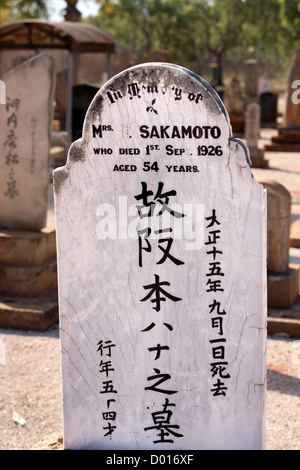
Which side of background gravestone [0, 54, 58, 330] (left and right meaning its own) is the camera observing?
front

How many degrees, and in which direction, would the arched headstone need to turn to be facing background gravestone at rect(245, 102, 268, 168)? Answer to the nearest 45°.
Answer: approximately 180°

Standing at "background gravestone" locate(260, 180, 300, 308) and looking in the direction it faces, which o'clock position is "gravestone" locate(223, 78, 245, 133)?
The gravestone is roughly at 6 o'clock from the background gravestone.

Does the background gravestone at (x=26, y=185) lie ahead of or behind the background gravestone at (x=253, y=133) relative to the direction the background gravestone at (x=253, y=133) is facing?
ahead

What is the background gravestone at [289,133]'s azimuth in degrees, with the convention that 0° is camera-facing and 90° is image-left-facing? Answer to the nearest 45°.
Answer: approximately 0°

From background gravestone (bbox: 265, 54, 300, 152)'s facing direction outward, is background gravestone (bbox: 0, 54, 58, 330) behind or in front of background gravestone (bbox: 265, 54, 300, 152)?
in front

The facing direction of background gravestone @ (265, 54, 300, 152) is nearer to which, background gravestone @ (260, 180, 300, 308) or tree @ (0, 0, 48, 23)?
the background gravestone

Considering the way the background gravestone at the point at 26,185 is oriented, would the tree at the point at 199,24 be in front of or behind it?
behind

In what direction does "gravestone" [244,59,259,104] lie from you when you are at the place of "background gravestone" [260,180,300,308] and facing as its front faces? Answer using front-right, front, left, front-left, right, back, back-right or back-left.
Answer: back

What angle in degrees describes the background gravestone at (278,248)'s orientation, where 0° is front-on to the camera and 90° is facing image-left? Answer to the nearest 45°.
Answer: approximately 0°

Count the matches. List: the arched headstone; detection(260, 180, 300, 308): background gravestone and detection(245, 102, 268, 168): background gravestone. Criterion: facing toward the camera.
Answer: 3
